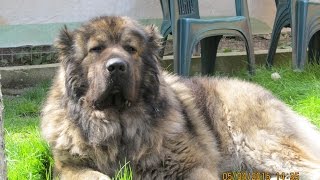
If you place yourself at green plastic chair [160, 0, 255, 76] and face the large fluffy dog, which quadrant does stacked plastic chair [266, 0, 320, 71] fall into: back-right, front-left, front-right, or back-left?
back-left

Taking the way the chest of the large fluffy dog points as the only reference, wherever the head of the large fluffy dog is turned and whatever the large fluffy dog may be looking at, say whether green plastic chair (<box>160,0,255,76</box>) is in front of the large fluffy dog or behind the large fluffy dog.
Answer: behind

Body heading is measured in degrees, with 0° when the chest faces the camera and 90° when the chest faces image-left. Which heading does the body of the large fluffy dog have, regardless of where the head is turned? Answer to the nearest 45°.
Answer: approximately 45°

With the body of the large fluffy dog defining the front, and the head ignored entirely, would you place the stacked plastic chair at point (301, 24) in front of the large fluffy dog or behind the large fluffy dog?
behind

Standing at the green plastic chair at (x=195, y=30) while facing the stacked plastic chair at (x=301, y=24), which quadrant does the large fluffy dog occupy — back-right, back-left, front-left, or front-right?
back-right
